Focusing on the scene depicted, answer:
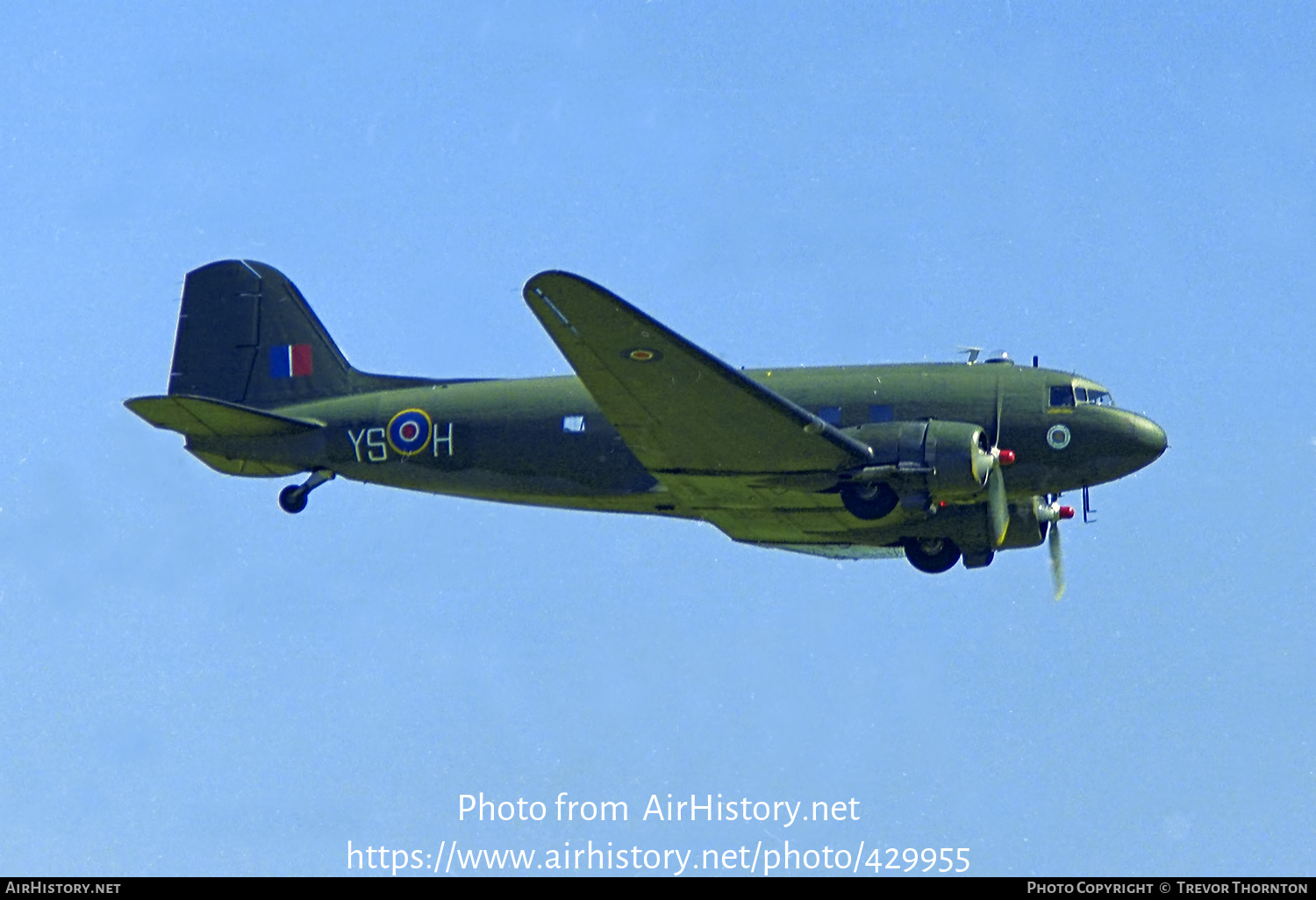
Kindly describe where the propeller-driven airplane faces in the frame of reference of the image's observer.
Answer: facing to the right of the viewer
